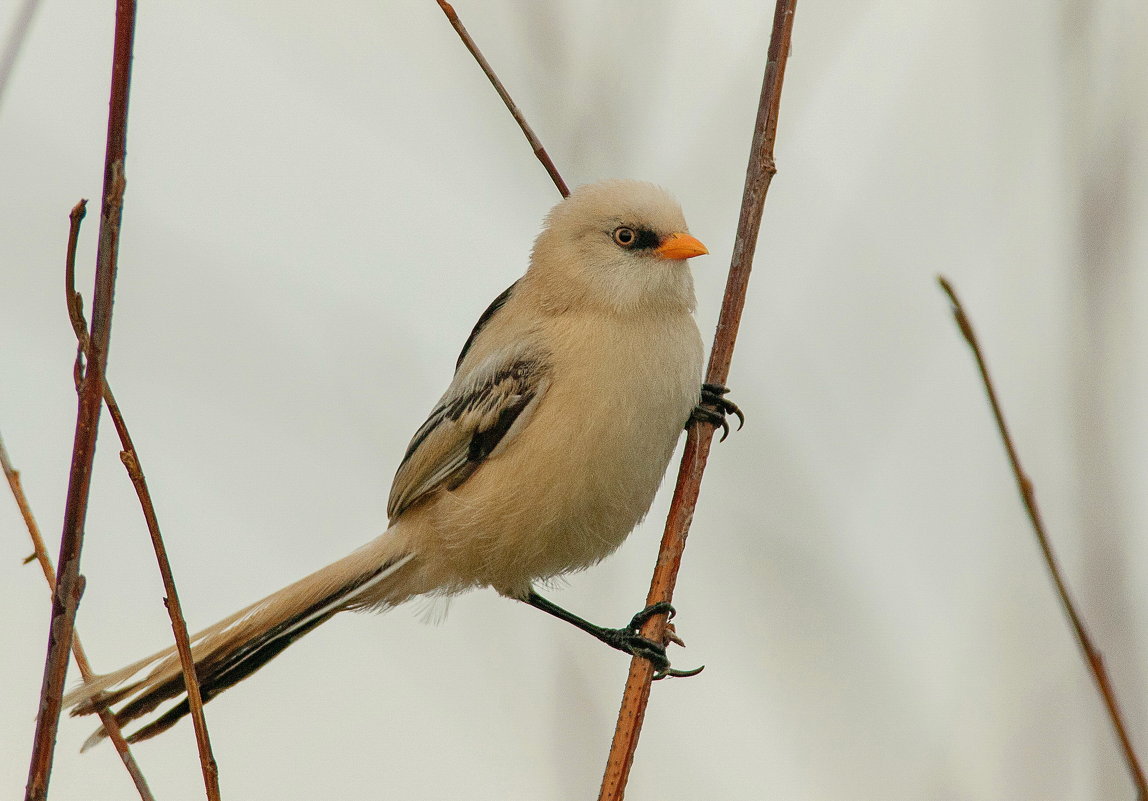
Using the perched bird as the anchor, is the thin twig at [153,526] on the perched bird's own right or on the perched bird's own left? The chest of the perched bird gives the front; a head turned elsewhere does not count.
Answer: on the perched bird's own right

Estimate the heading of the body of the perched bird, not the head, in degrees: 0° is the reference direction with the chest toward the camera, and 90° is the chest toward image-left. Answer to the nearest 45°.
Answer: approximately 270°
